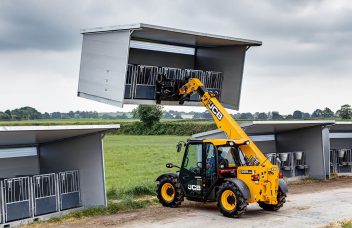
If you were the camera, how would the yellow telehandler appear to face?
facing away from the viewer and to the left of the viewer
